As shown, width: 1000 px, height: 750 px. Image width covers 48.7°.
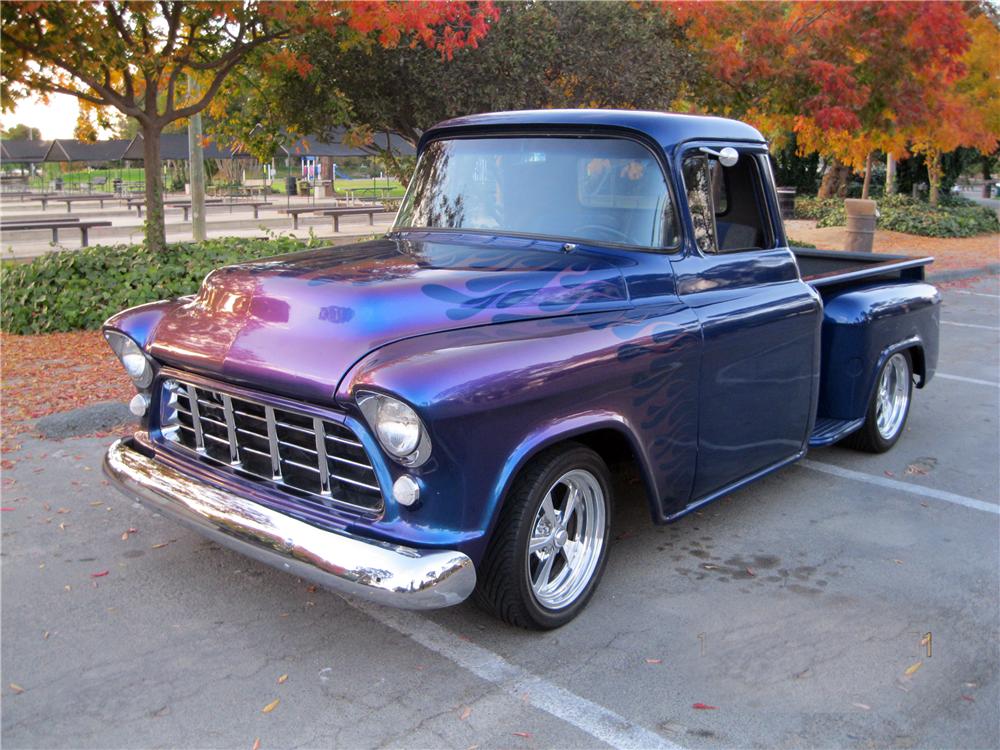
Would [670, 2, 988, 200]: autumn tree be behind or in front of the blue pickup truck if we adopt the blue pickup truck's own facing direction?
behind

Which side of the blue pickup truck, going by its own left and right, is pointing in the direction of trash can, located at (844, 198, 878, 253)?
back

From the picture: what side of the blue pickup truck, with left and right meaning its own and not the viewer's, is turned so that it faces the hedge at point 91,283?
right

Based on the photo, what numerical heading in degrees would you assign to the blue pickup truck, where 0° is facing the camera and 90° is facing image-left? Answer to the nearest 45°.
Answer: approximately 45°

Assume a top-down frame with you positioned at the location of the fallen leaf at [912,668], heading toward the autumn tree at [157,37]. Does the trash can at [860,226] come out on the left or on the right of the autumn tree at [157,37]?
right

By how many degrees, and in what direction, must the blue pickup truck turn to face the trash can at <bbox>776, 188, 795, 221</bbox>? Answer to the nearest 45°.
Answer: approximately 135° to its right

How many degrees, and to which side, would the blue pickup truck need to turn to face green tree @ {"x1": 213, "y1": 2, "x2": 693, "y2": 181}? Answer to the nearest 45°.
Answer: approximately 135° to its right

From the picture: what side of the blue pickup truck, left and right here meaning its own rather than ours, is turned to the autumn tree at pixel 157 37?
right

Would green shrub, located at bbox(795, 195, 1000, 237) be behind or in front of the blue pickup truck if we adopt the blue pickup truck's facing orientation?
behind
